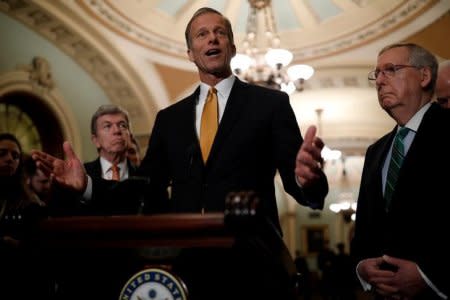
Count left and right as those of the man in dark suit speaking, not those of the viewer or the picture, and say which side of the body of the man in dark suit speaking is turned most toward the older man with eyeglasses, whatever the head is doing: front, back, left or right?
left

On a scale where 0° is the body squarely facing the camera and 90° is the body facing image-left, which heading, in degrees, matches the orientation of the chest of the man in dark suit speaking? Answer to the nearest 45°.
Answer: approximately 0°

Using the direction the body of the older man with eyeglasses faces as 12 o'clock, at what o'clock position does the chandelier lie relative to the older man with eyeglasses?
The chandelier is roughly at 4 o'clock from the older man with eyeglasses.

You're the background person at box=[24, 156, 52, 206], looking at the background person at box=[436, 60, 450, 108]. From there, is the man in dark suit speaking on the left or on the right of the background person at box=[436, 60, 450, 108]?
right

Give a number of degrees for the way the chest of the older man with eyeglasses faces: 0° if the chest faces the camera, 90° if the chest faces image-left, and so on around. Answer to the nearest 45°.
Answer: approximately 45°

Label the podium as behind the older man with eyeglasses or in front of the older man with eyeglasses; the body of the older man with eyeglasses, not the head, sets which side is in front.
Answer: in front
